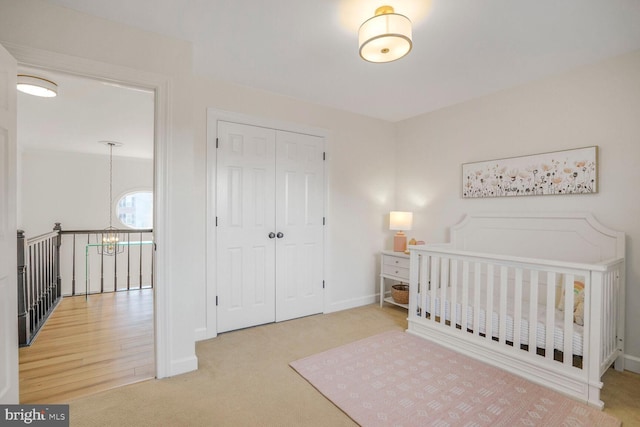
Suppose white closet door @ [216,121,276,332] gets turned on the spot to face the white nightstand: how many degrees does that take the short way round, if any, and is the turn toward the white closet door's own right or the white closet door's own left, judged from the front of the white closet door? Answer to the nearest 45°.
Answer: approximately 45° to the white closet door's own left

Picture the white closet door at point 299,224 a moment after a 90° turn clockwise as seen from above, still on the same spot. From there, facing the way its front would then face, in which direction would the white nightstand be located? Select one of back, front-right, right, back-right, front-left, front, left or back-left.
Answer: back-left

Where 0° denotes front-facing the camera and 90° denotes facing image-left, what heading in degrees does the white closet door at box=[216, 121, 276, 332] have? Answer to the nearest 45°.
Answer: approximately 315°

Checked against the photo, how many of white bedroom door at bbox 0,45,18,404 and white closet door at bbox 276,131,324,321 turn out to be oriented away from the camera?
0

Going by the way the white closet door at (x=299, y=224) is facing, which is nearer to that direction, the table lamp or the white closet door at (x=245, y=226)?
the table lamp

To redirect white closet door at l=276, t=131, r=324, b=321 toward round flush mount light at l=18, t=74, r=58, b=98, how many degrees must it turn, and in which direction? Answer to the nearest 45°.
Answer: approximately 135° to its right

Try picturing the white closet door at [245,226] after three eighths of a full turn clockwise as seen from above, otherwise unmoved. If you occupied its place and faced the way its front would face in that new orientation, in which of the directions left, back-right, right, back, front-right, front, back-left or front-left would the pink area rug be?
back-left

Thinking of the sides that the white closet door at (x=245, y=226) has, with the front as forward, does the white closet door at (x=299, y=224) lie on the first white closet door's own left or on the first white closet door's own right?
on the first white closet door's own left
